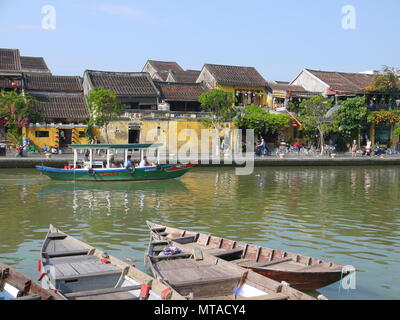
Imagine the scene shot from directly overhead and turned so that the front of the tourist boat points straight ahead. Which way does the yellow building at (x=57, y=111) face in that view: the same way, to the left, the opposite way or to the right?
to the right

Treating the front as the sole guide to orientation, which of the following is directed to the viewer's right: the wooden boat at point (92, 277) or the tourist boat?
the tourist boat

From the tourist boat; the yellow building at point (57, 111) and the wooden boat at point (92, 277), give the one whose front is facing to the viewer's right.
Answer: the tourist boat

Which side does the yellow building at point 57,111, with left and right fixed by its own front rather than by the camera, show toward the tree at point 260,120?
left

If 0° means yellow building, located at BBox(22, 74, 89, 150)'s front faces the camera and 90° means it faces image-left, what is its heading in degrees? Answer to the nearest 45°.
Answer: approximately 0°

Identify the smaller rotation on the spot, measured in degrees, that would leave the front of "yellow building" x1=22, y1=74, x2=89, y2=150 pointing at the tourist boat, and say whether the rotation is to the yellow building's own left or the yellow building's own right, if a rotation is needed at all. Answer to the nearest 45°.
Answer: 0° — it already faces it

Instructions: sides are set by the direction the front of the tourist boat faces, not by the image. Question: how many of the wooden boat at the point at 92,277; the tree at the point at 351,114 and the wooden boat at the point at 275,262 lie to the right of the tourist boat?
2

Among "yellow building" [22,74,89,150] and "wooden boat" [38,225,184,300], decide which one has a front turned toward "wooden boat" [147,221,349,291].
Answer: the yellow building

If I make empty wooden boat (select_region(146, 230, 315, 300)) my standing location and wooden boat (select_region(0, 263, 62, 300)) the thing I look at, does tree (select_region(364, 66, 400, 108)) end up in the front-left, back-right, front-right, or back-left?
back-right

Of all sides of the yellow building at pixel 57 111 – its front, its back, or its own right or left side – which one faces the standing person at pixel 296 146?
left

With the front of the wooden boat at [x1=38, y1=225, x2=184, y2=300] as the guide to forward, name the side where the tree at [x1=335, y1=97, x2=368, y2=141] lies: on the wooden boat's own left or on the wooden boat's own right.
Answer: on the wooden boat's own right

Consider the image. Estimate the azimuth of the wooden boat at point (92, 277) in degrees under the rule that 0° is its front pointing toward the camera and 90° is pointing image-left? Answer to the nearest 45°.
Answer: approximately 135°
